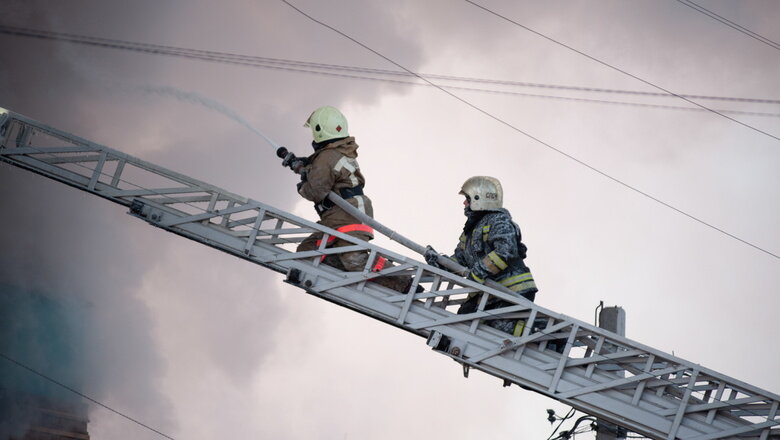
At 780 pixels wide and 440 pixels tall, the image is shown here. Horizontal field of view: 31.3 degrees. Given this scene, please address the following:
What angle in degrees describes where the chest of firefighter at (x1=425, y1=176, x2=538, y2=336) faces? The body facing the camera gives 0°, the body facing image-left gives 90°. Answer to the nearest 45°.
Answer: approximately 90°

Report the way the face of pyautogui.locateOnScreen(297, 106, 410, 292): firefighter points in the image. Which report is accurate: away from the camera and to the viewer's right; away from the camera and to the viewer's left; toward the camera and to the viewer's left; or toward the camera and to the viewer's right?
away from the camera and to the viewer's left

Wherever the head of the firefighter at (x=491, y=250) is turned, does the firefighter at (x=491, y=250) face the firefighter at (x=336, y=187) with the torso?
yes
